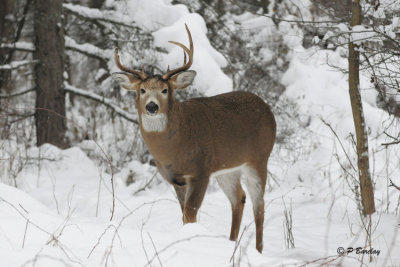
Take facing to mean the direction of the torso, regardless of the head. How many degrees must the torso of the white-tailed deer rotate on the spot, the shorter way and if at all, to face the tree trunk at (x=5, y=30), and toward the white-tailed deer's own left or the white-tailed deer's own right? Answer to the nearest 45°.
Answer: approximately 90° to the white-tailed deer's own right

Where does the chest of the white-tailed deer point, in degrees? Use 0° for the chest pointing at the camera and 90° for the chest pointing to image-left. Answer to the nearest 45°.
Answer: approximately 45°

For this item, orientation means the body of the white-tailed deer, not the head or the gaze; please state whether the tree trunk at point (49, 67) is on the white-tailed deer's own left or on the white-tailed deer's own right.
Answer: on the white-tailed deer's own right

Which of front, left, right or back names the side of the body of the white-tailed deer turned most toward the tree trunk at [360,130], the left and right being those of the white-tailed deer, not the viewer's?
back
